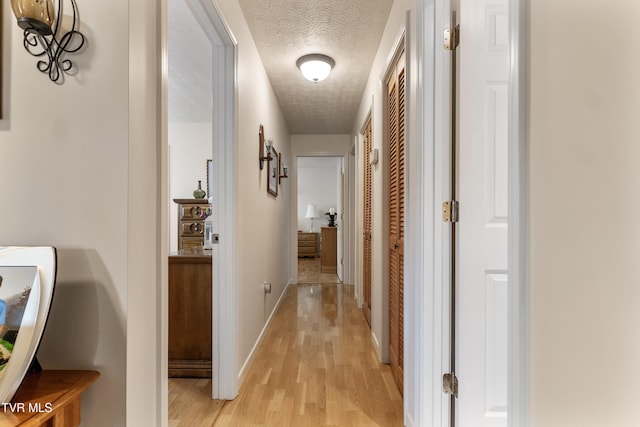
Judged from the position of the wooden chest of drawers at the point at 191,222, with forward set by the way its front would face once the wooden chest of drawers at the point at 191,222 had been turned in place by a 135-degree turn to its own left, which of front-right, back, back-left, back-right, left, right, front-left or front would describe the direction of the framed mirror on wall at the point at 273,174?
right

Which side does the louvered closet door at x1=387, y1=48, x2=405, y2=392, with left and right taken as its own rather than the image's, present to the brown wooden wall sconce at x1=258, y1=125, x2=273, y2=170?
front

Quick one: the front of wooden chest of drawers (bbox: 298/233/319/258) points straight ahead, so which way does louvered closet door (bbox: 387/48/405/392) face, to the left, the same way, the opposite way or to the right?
to the right

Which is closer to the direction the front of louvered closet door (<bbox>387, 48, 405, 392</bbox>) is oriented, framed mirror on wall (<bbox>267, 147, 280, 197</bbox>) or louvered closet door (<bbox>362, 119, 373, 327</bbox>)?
the framed mirror on wall

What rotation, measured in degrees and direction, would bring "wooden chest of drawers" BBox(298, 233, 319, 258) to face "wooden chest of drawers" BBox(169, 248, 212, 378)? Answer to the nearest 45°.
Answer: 0° — it already faces it

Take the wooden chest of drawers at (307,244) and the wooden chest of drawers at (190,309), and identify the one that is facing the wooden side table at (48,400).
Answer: the wooden chest of drawers at (307,244)

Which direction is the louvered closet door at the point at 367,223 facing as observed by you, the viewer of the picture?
facing to the left of the viewer

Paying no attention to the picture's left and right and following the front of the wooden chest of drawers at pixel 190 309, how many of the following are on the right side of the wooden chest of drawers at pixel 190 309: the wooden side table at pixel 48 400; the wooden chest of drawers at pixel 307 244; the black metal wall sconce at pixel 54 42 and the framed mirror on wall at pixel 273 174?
2

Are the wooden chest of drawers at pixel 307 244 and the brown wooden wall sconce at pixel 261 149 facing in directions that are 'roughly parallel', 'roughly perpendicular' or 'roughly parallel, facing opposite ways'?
roughly perpendicular

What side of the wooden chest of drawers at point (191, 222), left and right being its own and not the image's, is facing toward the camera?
front

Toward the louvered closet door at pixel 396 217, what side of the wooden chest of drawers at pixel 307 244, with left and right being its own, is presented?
front

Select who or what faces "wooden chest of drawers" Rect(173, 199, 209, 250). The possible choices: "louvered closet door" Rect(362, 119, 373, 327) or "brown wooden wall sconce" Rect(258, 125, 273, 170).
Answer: the louvered closet door

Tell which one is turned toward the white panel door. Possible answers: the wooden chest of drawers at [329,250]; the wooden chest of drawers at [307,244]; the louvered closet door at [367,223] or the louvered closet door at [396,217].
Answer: the wooden chest of drawers at [307,244]

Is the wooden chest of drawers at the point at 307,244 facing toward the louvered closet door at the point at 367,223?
yes
